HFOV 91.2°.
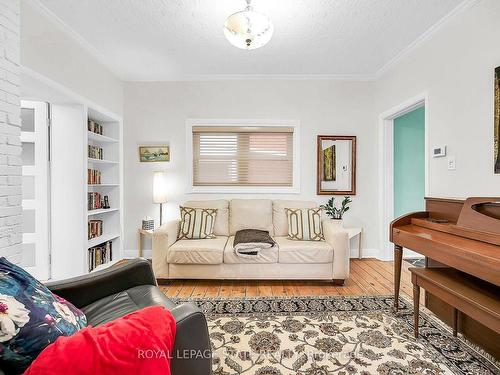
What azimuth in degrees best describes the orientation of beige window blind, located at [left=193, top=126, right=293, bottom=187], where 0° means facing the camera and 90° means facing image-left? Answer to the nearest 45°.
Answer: approximately 0°

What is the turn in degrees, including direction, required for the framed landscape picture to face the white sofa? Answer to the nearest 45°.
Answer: approximately 45° to its left

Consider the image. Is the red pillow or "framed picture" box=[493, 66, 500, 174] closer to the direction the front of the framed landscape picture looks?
the red pillow

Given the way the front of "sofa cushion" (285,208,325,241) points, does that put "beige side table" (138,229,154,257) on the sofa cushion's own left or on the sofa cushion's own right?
on the sofa cushion's own right

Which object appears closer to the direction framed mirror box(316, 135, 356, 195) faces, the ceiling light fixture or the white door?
the ceiling light fixture

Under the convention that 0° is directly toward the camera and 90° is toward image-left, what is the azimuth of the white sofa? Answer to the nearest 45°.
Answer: approximately 0°

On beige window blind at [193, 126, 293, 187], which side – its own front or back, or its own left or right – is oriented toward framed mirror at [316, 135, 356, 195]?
left

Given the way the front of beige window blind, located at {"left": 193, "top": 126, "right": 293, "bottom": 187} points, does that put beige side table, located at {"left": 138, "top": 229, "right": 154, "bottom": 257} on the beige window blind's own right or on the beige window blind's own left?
on the beige window blind's own right

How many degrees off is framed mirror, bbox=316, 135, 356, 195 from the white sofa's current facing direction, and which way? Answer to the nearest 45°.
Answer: approximately 135° to its left
